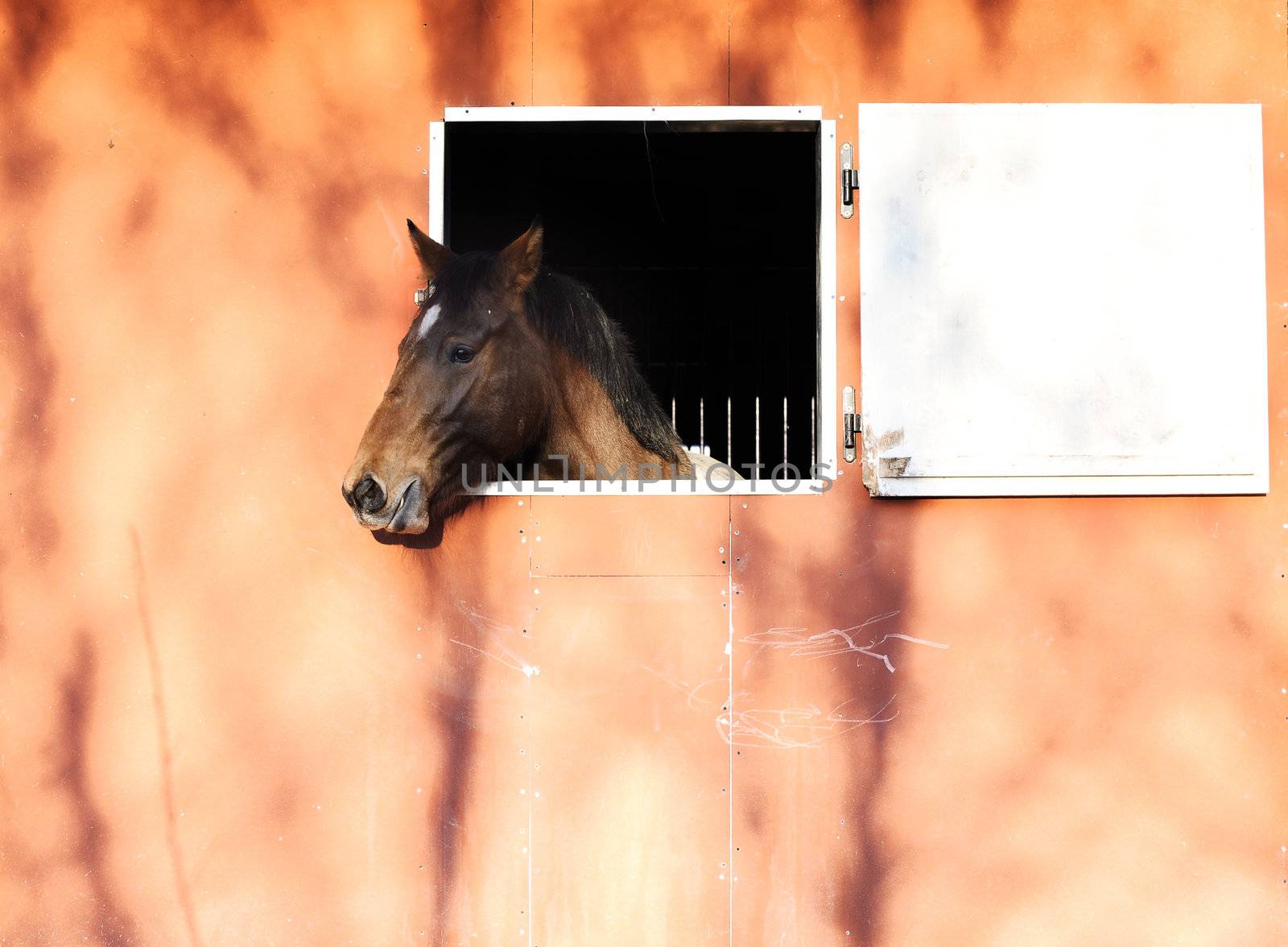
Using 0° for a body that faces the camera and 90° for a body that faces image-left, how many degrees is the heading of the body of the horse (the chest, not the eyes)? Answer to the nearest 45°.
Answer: approximately 45°

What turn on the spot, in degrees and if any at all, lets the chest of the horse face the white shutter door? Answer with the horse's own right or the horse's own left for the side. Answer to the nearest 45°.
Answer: approximately 135° to the horse's own left
